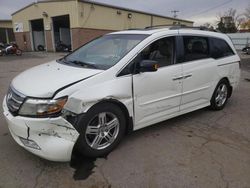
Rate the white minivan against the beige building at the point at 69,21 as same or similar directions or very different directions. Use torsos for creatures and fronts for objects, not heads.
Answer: same or similar directions

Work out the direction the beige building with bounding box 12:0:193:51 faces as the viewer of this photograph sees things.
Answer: facing the viewer and to the left of the viewer

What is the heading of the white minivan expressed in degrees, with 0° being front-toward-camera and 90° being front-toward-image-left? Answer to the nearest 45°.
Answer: approximately 45°

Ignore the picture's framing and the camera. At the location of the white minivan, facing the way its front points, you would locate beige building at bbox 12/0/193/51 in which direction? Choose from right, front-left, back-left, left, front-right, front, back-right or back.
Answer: back-right

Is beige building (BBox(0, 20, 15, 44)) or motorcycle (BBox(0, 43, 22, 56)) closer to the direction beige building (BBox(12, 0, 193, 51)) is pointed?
the motorcycle

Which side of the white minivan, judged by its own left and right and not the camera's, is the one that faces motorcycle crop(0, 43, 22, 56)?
right
